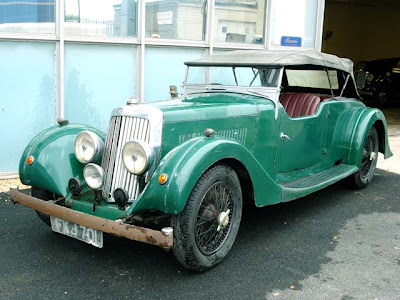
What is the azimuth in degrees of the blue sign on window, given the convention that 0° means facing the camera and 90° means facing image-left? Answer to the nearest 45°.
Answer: approximately 0°

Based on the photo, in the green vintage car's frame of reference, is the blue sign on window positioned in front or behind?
behind

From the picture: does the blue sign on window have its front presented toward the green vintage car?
yes

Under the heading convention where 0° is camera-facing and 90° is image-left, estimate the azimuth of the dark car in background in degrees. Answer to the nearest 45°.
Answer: approximately 45°

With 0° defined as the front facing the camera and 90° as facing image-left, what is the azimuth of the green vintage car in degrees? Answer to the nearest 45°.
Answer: approximately 45°
